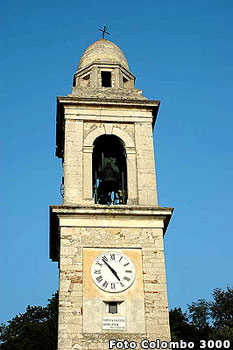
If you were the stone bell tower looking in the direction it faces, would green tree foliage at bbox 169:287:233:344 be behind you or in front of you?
behind

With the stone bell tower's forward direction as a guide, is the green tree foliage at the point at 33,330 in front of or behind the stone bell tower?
behind

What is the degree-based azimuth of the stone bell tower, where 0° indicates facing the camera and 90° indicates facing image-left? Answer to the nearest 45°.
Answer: approximately 0°
